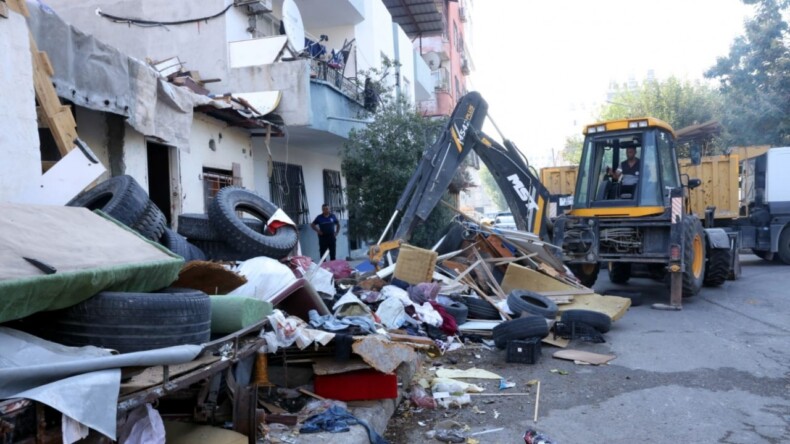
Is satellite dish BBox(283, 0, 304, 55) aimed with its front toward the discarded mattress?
no

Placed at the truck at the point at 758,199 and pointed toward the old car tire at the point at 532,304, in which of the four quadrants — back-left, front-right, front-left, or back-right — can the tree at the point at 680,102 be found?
back-right

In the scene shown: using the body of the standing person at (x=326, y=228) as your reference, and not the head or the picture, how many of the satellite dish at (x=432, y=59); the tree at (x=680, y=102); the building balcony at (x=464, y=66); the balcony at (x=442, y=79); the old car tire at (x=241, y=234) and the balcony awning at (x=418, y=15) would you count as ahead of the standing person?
1

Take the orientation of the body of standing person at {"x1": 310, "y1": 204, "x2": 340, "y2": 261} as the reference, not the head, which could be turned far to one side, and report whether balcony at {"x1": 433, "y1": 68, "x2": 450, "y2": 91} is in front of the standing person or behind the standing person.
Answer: behind

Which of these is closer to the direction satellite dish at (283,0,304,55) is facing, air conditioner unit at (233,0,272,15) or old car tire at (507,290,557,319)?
the old car tire

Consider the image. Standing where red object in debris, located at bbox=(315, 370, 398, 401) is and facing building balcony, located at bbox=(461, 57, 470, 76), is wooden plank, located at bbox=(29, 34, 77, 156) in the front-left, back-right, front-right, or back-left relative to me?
front-left

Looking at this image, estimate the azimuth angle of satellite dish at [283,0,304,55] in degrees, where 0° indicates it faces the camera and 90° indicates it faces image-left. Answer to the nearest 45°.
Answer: approximately 270°

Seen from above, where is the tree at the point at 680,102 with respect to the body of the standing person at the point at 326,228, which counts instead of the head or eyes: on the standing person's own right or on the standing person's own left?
on the standing person's own left

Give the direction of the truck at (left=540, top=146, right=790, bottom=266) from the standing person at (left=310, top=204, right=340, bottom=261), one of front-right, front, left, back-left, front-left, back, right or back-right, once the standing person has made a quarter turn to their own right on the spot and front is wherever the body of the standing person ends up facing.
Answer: back

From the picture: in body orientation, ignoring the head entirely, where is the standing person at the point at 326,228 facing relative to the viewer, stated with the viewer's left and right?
facing the viewer

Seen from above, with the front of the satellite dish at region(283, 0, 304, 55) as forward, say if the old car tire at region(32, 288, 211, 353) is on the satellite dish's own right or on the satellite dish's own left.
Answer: on the satellite dish's own right

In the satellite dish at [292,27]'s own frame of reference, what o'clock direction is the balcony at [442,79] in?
The balcony is roughly at 10 o'clock from the satellite dish.

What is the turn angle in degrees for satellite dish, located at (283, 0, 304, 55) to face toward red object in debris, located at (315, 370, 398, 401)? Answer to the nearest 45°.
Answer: approximately 90° to its right
